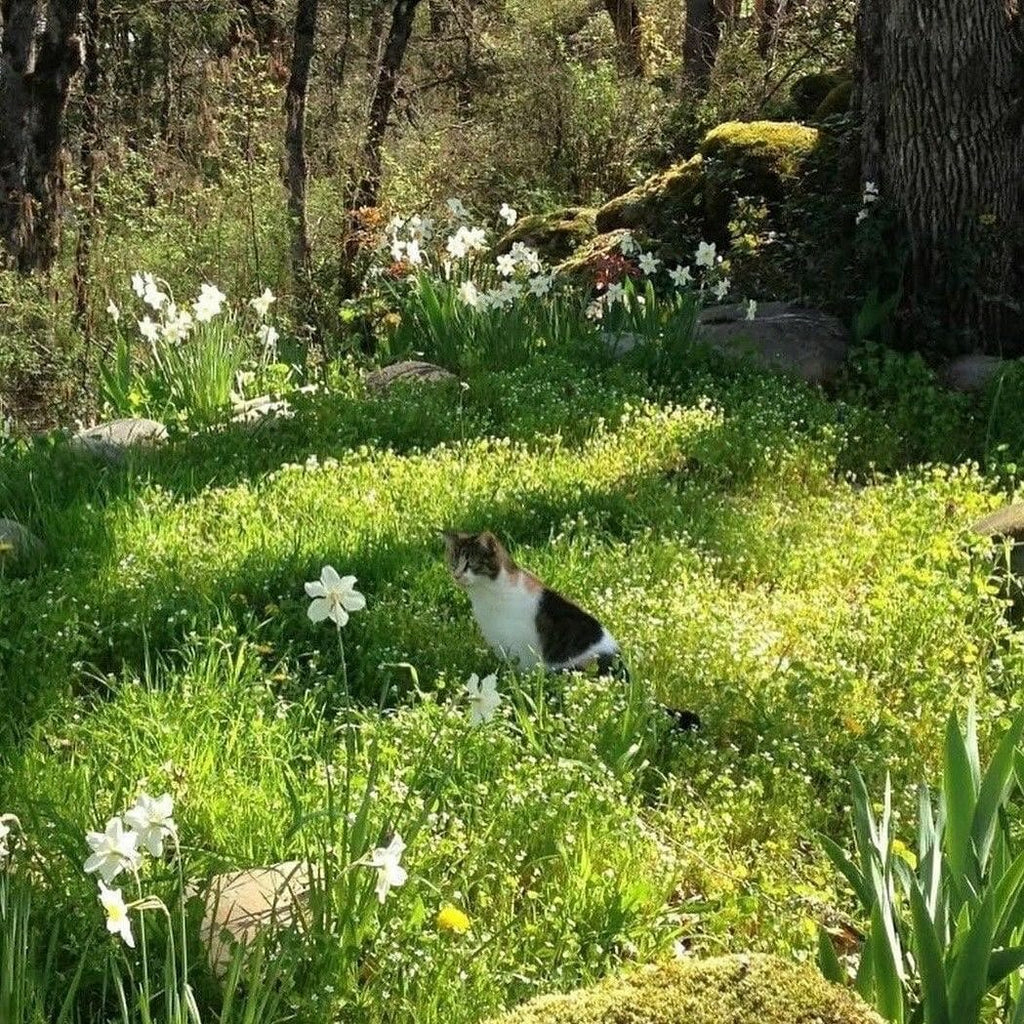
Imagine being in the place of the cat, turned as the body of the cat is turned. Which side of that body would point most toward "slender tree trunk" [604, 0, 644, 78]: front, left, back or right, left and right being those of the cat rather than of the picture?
right

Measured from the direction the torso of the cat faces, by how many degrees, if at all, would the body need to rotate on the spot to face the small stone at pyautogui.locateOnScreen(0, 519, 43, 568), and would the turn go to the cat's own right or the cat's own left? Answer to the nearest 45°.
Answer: approximately 45° to the cat's own right

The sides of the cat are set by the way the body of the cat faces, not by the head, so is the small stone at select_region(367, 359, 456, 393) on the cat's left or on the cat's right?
on the cat's right

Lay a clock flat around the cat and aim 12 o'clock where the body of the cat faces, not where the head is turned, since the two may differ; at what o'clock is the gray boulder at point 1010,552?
The gray boulder is roughly at 5 o'clock from the cat.

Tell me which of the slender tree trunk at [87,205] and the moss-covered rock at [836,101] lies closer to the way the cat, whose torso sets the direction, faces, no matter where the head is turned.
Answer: the slender tree trunk

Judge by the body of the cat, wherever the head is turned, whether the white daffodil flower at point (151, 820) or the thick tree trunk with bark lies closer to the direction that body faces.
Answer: the white daffodil flower

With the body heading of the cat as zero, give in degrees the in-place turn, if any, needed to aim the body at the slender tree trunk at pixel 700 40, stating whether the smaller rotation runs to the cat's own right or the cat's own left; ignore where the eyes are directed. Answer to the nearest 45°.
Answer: approximately 90° to the cat's own right

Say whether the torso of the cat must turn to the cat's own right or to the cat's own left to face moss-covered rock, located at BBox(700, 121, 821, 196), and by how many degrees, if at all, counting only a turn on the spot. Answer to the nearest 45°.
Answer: approximately 90° to the cat's own right

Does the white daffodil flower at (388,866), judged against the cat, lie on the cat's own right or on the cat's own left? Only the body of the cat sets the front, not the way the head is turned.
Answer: on the cat's own left

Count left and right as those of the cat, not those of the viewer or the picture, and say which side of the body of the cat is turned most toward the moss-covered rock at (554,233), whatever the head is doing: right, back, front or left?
right

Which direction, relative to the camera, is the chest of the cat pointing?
to the viewer's left

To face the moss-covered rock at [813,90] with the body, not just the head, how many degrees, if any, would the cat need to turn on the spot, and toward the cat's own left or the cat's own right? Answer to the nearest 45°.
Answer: approximately 90° to the cat's own right

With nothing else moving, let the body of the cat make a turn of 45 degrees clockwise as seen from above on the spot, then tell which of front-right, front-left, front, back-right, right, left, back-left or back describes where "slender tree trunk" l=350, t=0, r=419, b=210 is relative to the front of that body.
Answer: front-right

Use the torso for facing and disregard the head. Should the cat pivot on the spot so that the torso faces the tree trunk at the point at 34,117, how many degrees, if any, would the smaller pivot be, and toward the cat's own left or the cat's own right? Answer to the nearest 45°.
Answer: approximately 45° to the cat's own right

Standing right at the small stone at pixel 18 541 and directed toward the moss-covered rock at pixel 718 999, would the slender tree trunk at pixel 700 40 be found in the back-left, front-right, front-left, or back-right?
back-left

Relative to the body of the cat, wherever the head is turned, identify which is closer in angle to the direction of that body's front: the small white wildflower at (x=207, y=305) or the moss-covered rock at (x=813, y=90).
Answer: the small white wildflower

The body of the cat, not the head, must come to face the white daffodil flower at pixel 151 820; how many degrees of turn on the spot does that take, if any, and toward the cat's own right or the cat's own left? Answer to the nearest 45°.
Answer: approximately 90° to the cat's own left
